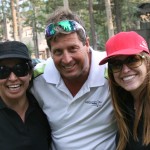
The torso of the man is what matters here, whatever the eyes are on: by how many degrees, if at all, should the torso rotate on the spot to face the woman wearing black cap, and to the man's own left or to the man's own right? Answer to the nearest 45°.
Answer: approximately 45° to the man's own right

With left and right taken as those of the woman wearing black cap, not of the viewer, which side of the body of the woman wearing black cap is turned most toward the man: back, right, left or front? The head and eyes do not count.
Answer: left

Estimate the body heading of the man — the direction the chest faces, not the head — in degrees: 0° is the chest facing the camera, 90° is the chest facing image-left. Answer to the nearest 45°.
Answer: approximately 0°

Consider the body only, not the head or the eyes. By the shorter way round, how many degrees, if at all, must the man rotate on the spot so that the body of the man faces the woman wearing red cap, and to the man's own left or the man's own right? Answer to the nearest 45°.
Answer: approximately 45° to the man's own left

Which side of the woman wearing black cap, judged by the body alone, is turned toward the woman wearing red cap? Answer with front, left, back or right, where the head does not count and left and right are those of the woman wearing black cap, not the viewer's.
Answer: left

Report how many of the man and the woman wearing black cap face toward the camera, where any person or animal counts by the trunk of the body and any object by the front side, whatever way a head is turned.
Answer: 2

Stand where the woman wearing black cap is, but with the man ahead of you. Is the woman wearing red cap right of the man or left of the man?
right
